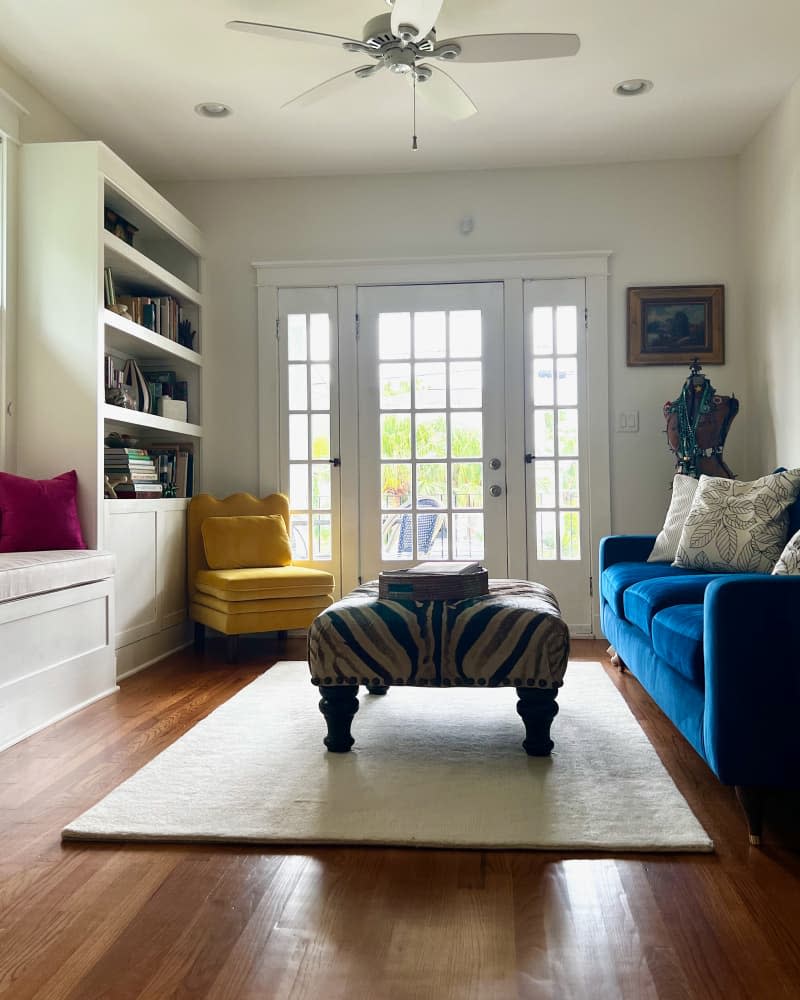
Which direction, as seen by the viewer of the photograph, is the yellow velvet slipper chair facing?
facing the viewer and to the right of the viewer

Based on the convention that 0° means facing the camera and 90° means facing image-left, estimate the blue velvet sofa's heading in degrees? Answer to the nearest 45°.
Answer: approximately 90°

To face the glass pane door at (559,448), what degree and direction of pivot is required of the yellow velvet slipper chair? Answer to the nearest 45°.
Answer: approximately 45° to its left

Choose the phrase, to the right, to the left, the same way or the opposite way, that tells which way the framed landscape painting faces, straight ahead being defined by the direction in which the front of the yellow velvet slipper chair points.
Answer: to the right

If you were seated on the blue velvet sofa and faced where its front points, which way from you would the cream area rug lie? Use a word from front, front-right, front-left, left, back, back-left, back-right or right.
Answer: front

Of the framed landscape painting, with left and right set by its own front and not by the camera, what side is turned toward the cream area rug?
front

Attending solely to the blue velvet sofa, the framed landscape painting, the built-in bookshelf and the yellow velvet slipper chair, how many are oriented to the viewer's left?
1

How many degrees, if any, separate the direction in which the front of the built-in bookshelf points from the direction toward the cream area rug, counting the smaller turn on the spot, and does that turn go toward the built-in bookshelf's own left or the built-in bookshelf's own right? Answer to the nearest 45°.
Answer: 0° — it already faces it

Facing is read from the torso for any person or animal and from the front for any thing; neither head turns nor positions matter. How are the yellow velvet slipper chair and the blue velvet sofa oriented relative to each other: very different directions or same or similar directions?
very different directions

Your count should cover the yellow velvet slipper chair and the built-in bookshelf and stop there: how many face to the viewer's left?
0

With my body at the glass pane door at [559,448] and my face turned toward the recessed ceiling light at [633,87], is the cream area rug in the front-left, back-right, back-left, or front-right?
front-right

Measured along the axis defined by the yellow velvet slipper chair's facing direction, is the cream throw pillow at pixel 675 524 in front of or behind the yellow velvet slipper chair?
in front

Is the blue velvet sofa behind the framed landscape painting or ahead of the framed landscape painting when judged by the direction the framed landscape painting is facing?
ahead
